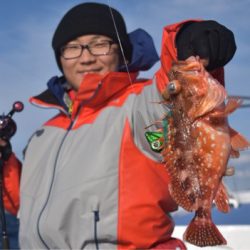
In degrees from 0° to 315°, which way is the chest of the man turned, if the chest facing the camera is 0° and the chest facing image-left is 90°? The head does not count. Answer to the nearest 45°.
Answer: approximately 45°
